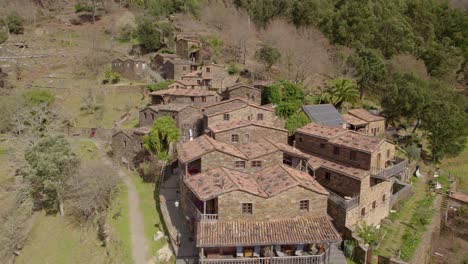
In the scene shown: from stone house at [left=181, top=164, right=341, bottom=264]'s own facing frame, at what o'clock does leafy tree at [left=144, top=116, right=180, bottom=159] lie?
The leafy tree is roughly at 5 o'clock from the stone house.

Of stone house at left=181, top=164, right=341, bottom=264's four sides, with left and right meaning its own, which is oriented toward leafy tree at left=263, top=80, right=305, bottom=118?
back

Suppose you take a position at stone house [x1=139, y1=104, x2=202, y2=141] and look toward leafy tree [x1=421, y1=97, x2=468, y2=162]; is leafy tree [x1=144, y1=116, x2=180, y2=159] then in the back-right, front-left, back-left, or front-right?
back-right

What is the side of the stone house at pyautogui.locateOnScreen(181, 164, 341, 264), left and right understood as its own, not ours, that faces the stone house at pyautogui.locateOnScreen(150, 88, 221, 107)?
back

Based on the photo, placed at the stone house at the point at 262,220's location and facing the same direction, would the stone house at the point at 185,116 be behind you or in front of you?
behind

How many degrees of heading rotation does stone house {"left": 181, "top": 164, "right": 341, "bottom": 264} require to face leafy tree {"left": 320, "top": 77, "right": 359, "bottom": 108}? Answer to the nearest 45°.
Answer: approximately 180°

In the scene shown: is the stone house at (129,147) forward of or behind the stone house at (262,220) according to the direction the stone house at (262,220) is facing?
behind

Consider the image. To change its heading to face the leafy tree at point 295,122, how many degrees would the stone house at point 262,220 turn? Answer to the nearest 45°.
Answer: approximately 180°

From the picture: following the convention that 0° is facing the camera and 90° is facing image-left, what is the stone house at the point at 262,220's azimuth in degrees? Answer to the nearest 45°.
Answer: approximately 0°

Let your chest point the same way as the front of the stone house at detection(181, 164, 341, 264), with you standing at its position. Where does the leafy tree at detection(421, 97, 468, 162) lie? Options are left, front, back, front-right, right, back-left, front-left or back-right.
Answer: back-left

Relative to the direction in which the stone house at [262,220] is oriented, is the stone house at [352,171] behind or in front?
behind
